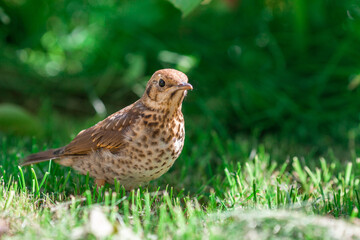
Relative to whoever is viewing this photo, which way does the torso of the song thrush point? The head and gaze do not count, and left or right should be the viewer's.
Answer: facing the viewer and to the right of the viewer
